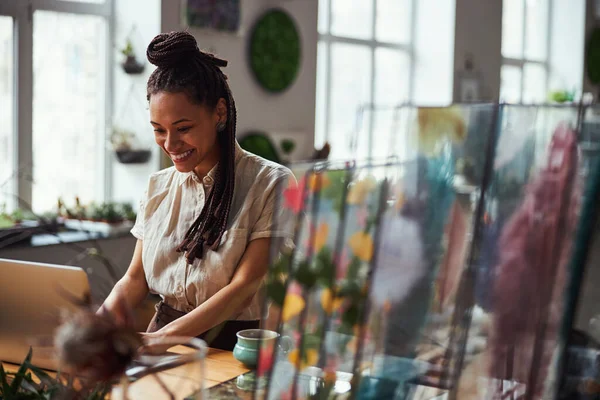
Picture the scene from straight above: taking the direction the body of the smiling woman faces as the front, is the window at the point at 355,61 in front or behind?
behind

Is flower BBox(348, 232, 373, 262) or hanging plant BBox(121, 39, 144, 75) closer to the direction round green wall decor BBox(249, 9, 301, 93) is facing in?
the flower

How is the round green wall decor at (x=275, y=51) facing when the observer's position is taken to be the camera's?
facing the viewer and to the right of the viewer

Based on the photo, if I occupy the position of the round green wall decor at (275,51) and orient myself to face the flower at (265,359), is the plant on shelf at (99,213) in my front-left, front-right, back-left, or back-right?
front-right

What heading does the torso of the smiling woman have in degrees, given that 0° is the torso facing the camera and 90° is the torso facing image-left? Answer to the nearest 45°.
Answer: approximately 45°

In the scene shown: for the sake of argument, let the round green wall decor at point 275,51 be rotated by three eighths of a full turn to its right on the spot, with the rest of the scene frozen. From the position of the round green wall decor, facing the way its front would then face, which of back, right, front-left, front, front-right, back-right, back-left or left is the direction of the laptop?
left

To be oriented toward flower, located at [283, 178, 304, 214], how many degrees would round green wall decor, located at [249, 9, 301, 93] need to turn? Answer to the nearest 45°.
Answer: approximately 45° to its right

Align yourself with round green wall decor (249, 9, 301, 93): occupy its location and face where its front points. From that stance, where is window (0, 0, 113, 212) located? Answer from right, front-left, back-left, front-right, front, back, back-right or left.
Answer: right

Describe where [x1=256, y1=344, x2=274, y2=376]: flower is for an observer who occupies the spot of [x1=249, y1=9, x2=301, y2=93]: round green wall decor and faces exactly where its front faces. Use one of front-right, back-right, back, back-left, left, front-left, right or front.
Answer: front-right

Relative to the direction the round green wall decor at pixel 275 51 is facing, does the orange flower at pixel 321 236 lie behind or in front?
in front

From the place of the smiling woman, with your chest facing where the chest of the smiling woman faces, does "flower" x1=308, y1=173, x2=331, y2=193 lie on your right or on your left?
on your left

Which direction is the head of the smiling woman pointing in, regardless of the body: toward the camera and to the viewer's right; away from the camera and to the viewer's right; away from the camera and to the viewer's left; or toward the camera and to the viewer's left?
toward the camera and to the viewer's left

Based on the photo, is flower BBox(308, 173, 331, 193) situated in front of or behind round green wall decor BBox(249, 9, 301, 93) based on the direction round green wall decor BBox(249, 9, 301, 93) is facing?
in front

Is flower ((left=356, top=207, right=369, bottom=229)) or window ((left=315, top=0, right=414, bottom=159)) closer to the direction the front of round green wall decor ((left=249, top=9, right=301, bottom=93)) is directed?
the flower

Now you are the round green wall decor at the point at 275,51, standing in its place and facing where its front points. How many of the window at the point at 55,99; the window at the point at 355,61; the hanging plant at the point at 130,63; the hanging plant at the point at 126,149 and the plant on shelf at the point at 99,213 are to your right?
4
